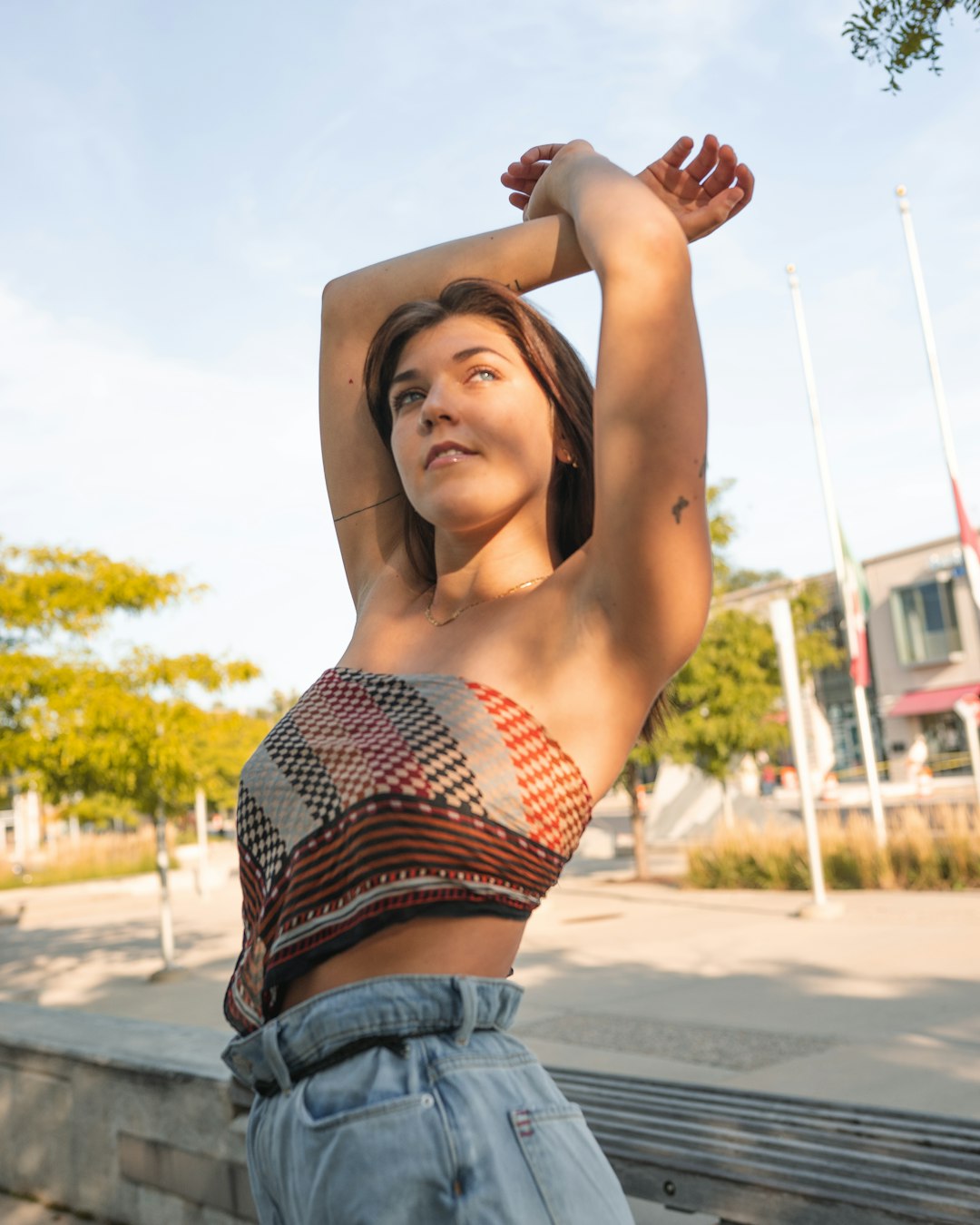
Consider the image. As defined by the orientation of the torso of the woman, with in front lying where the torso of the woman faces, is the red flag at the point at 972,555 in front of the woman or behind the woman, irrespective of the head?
behind

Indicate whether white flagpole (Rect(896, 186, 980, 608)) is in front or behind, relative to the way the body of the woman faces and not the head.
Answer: behind

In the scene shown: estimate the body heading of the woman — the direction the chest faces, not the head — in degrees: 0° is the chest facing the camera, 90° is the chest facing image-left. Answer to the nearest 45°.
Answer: approximately 45°

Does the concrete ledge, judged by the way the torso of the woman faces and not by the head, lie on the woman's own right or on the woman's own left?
on the woman's own right

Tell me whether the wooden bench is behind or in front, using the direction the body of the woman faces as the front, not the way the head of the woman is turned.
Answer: behind

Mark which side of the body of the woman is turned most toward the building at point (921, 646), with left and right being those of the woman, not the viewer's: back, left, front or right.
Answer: back

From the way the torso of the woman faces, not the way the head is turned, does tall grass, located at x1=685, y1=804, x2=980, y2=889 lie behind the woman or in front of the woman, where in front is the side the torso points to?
behind
